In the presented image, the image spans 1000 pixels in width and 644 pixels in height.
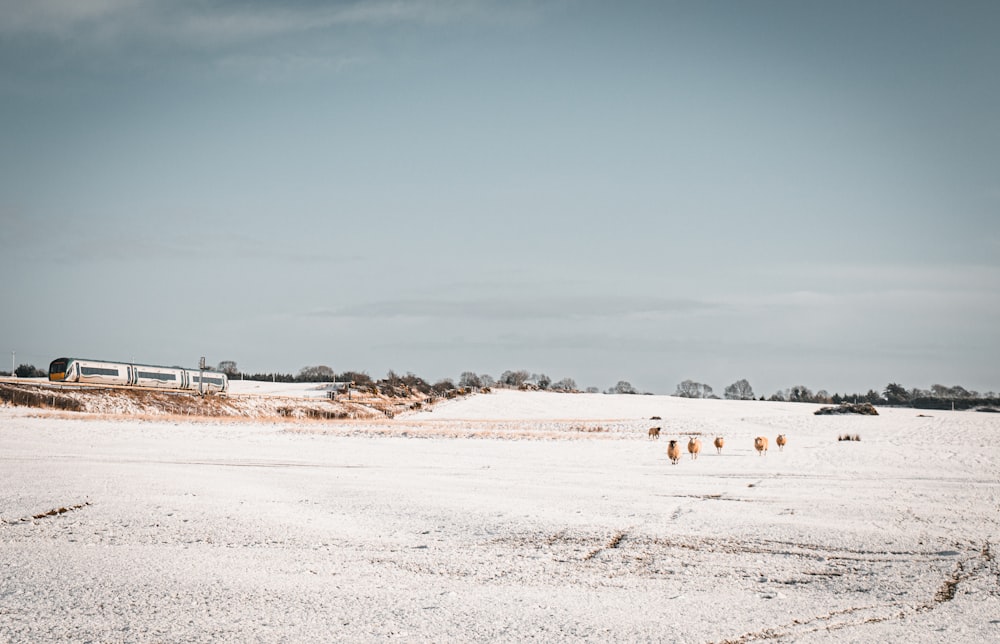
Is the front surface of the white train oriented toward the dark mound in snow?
no

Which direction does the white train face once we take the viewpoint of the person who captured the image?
facing the viewer and to the left of the viewer
